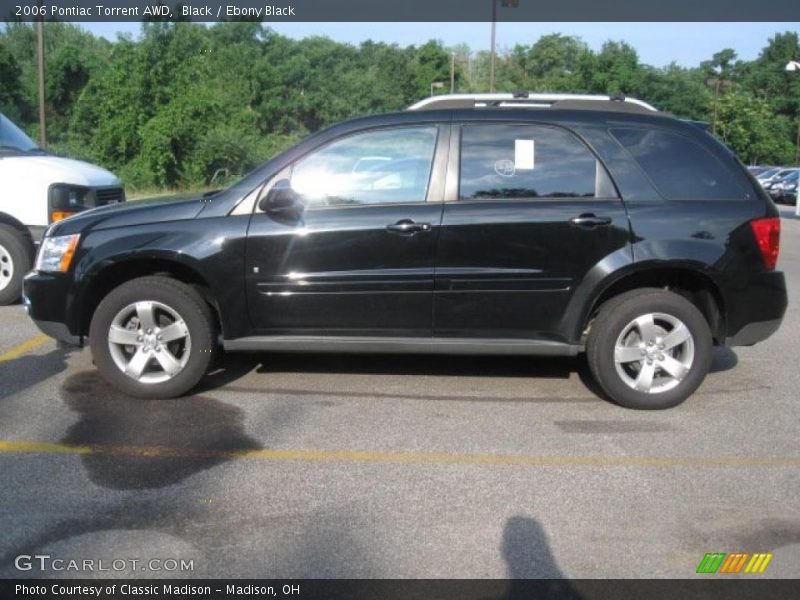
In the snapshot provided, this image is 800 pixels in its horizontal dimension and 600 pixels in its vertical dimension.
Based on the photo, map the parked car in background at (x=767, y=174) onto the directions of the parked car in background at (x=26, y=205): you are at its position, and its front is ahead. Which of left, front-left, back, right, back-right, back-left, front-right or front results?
left

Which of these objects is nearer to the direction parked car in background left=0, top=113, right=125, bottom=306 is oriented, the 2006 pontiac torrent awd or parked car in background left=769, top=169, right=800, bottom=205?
the 2006 pontiac torrent awd

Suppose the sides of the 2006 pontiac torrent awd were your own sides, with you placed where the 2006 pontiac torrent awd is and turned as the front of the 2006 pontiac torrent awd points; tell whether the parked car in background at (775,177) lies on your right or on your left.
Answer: on your right

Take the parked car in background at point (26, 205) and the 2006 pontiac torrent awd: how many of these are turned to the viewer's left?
1

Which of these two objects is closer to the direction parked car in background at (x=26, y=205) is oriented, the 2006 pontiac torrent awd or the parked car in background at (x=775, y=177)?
the 2006 pontiac torrent awd

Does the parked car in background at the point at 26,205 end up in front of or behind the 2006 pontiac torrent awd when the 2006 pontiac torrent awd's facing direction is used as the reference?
in front

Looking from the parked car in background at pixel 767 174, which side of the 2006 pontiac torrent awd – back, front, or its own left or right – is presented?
right

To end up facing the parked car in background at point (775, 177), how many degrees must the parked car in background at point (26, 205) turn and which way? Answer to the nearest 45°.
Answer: approximately 90° to its left

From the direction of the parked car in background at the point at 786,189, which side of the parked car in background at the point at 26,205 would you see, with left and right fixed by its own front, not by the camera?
left

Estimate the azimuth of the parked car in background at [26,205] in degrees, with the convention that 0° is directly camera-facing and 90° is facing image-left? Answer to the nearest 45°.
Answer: approximately 315°

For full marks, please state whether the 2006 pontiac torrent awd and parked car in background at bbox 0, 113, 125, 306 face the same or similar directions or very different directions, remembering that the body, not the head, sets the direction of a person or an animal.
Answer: very different directions

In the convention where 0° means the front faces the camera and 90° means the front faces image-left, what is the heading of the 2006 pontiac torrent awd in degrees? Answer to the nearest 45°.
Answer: approximately 90°
